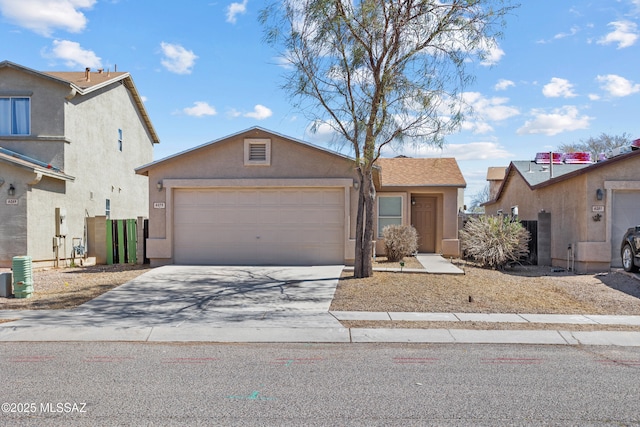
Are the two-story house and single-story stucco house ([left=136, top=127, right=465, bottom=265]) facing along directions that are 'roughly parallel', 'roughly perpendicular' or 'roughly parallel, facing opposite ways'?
roughly parallel

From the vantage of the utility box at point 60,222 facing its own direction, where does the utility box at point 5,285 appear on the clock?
the utility box at point 5,285 is roughly at 2 o'clock from the utility box at point 60,222.

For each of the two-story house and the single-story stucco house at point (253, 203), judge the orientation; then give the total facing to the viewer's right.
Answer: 0

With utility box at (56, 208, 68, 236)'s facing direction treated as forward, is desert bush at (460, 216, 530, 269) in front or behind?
in front

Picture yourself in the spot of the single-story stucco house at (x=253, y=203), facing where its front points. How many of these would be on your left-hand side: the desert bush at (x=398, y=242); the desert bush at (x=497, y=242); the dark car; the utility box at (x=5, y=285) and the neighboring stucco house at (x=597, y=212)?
4

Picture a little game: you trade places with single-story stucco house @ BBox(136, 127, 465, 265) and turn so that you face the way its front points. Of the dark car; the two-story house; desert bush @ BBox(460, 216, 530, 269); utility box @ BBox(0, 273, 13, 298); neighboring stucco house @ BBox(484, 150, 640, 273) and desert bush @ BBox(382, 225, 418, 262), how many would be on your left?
4

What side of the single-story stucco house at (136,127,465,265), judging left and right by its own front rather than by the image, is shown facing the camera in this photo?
front

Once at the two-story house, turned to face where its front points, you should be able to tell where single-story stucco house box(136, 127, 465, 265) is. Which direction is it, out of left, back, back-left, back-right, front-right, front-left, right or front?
left

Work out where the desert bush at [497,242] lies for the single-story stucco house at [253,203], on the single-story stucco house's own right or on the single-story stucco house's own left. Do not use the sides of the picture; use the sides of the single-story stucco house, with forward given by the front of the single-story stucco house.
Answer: on the single-story stucco house's own left

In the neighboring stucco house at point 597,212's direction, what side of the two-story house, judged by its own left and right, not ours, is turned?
left

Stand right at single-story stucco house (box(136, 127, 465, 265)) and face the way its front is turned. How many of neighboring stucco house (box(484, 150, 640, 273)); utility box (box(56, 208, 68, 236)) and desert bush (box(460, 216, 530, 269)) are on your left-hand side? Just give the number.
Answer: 2

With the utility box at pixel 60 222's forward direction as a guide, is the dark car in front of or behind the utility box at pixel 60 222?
in front

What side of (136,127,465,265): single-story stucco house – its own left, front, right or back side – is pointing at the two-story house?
right

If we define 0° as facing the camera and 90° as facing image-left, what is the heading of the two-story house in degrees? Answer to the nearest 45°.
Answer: approximately 45°

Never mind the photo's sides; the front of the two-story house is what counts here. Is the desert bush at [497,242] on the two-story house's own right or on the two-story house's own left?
on the two-story house's own left

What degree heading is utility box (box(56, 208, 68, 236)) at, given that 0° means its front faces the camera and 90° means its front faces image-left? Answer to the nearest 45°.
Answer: approximately 315°

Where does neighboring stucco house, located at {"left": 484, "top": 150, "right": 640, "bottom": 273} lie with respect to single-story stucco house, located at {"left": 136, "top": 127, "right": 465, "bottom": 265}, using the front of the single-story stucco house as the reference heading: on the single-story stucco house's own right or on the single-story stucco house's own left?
on the single-story stucco house's own left
